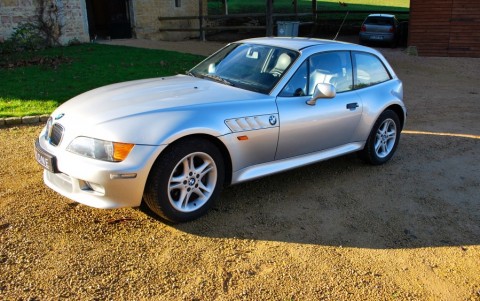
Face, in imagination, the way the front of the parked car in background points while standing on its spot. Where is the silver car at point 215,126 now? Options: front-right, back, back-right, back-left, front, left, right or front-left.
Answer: back

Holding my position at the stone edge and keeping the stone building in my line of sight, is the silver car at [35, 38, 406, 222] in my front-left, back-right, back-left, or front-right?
back-right

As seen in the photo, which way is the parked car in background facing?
away from the camera

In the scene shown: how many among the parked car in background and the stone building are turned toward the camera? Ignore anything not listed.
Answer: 1

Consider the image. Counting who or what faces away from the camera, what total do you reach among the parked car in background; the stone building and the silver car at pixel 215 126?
1

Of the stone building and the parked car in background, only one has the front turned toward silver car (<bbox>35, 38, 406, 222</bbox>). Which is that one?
the stone building

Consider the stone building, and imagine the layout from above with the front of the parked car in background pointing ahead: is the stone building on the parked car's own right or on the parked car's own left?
on the parked car's own left

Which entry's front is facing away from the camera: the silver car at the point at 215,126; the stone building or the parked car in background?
the parked car in background

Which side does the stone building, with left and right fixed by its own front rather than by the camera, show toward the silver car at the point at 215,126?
front

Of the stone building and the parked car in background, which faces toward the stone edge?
the stone building

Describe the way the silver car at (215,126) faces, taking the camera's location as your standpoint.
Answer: facing the viewer and to the left of the viewer

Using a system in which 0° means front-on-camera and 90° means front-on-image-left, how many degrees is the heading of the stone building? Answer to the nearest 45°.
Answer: approximately 0°
